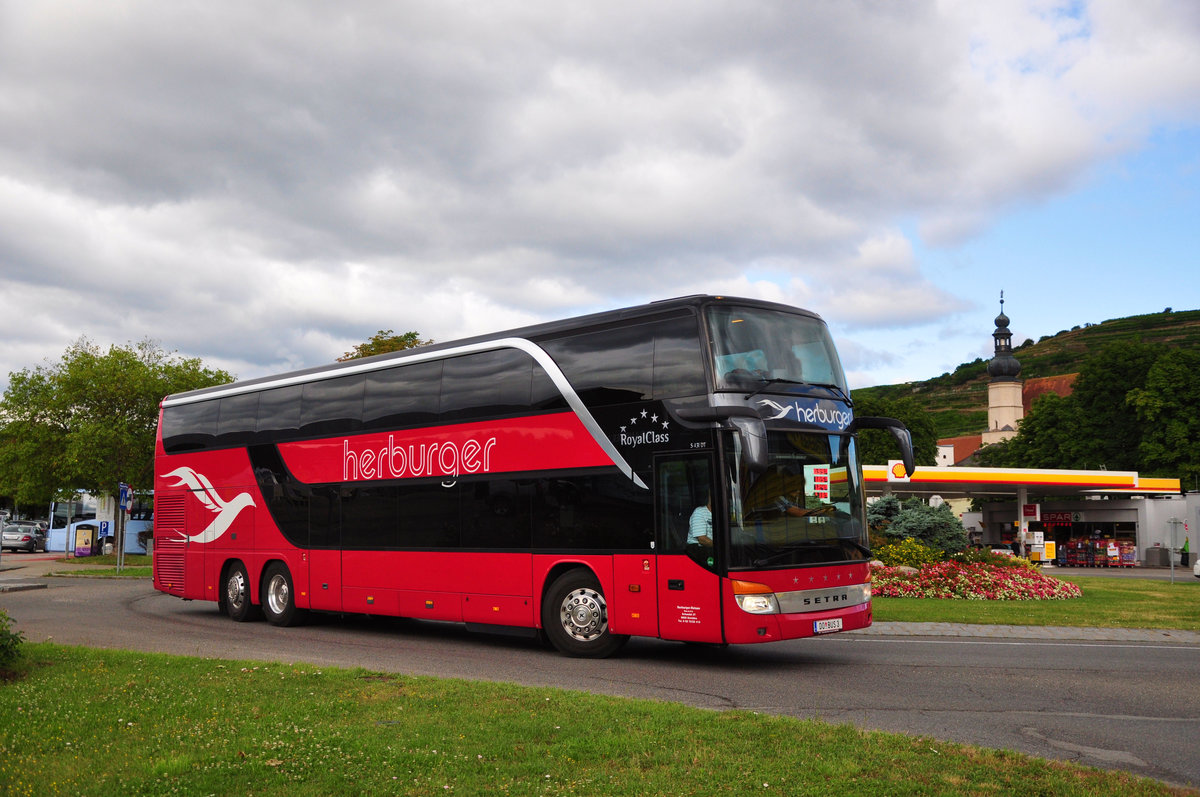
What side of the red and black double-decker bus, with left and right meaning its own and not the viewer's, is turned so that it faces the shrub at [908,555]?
left

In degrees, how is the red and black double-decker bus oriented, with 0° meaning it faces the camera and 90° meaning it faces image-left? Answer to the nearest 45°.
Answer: approximately 315°

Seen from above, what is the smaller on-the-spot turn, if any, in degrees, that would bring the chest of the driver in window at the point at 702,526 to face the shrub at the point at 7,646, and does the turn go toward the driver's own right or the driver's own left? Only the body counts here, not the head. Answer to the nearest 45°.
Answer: approximately 135° to the driver's own right

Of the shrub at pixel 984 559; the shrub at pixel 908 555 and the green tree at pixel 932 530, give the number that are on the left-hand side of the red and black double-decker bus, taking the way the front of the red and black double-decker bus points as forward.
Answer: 3

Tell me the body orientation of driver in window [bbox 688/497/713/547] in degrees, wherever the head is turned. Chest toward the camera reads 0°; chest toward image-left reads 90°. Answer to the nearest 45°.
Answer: approximately 315°

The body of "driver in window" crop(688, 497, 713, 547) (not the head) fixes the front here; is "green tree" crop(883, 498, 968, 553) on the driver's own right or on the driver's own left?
on the driver's own left

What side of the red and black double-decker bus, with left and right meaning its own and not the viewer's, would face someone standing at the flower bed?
left

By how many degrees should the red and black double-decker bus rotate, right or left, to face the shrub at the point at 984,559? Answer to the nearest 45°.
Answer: approximately 90° to its left
